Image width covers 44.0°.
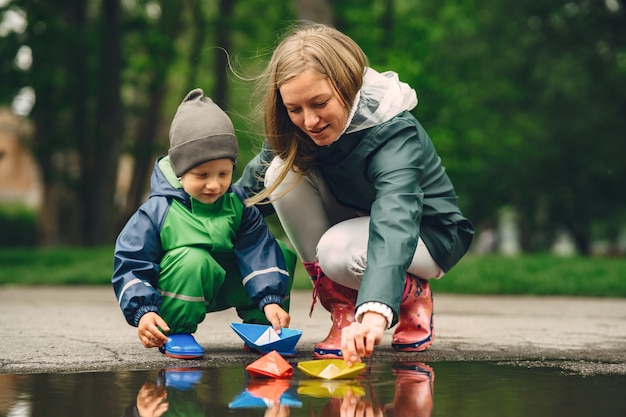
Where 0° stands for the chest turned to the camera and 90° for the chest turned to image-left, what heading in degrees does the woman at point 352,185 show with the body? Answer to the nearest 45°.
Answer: approximately 45°

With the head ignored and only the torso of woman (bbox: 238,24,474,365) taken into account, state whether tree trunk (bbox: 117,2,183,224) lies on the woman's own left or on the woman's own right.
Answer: on the woman's own right

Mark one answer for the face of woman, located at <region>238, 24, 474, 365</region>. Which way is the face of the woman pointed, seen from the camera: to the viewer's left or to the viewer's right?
to the viewer's left

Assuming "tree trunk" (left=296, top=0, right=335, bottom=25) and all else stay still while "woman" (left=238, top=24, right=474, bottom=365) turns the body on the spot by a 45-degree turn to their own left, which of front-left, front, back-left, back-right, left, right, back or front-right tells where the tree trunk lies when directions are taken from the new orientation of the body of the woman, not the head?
back
